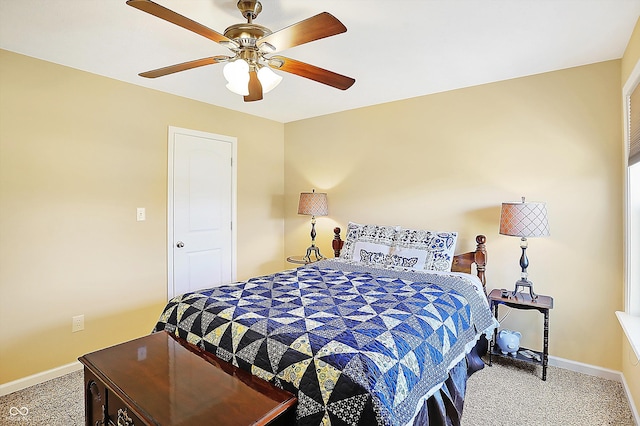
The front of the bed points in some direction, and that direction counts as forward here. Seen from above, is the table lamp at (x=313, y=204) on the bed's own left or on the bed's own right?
on the bed's own right

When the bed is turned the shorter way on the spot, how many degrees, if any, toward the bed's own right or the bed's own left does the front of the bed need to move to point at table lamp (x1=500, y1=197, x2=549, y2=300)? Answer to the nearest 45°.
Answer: approximately 180°

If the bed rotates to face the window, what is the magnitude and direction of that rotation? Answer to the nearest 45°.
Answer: approximately 135° to its left

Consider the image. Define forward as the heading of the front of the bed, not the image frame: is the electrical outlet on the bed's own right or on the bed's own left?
on the bed's own right

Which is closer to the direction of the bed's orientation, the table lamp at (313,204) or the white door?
the white door

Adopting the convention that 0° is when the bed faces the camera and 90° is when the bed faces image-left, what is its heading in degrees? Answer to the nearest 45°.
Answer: approximately 45°

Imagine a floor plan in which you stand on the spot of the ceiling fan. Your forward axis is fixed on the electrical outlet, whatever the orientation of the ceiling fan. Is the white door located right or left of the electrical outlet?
right

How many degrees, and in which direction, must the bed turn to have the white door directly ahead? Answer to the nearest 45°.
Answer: approximately 90° to its right
